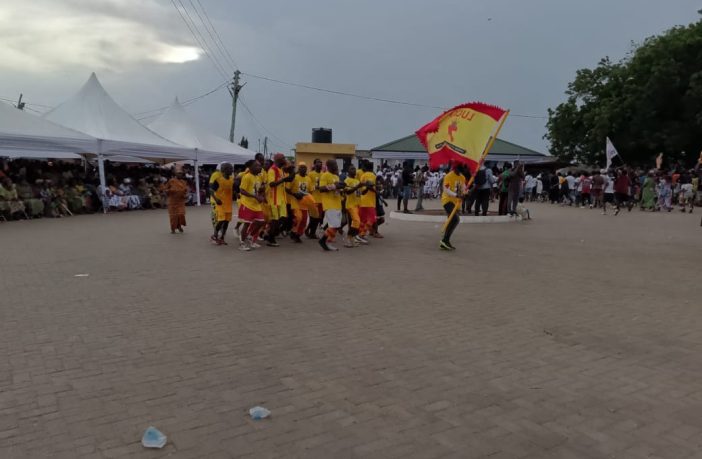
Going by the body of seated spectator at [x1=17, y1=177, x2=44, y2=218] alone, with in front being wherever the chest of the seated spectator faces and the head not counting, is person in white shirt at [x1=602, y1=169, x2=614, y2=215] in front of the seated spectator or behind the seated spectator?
in front

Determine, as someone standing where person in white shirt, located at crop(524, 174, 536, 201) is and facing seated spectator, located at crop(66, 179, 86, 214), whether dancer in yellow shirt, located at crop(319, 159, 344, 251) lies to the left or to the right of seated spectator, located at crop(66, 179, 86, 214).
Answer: left

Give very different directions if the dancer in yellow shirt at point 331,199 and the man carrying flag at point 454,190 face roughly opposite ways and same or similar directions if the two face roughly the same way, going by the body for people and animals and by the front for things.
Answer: same or similar directions

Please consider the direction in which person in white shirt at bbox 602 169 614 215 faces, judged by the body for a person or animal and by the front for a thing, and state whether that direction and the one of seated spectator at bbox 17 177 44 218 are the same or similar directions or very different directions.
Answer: very different directions

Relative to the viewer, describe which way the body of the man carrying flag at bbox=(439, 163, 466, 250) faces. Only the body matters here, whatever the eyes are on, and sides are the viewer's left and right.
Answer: facing the viewer and to the right of the viewer

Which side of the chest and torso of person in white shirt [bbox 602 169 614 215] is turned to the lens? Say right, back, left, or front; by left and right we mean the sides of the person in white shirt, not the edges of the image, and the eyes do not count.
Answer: left
